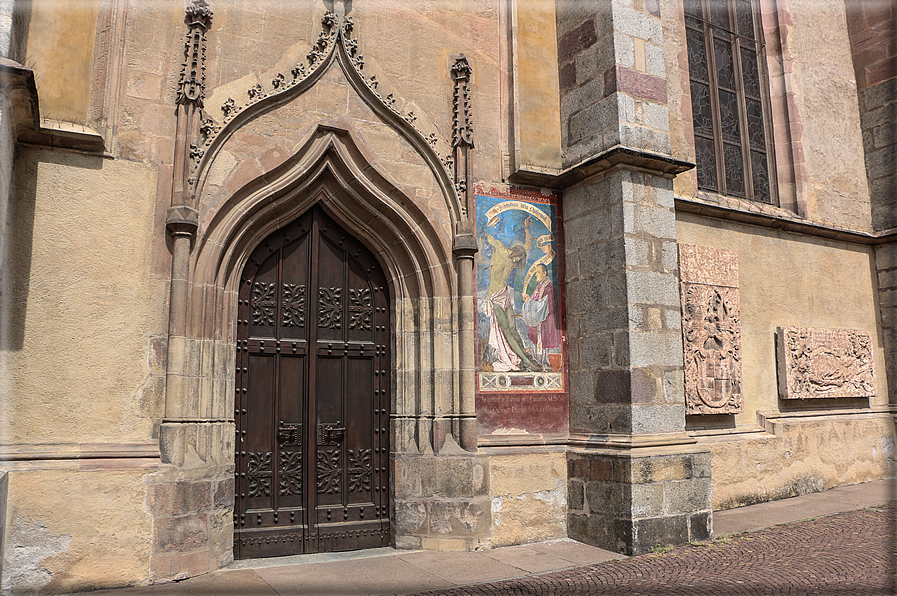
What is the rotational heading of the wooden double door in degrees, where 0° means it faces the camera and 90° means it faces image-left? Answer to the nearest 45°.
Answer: approximately 0°
